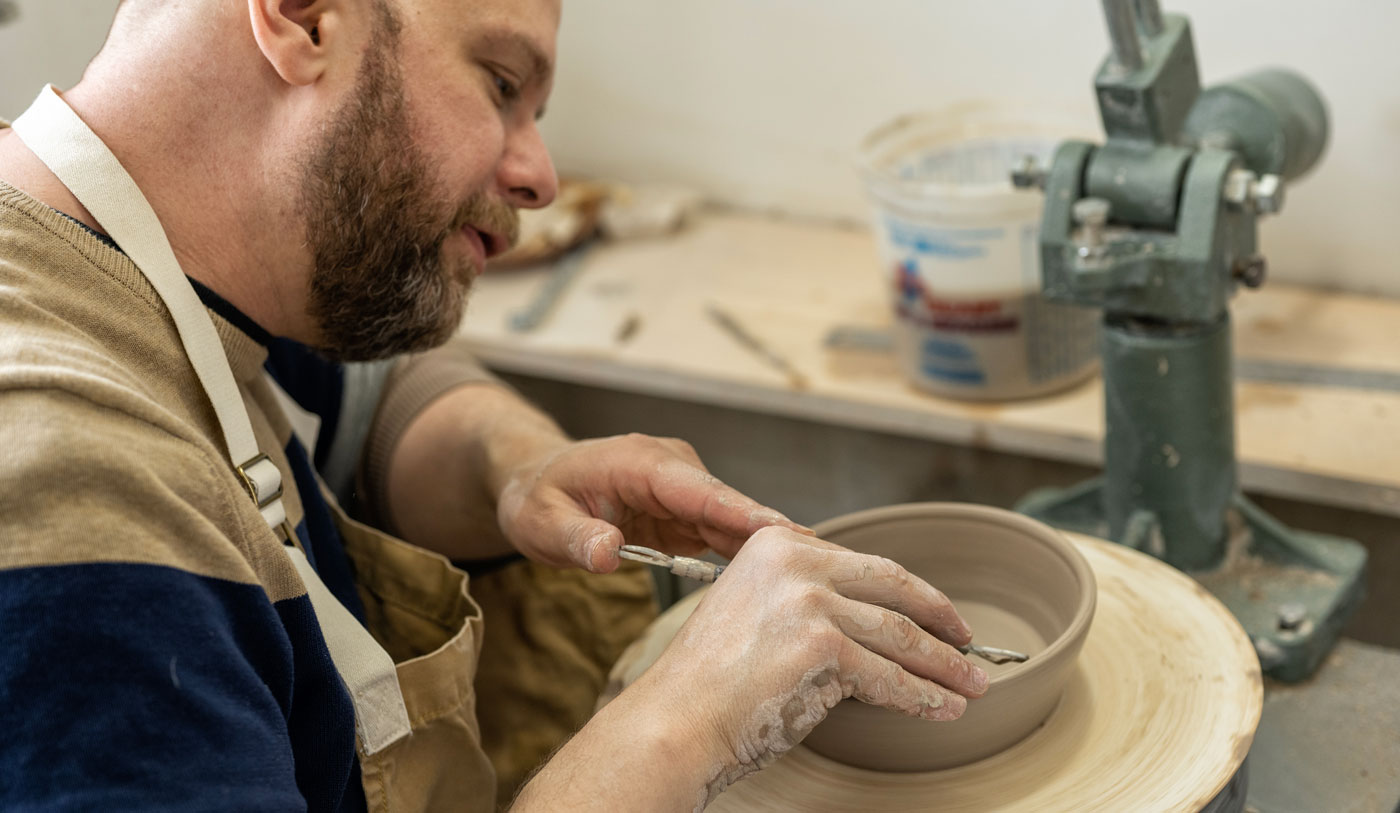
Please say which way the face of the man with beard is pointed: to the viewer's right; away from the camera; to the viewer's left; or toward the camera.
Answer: to the viewer's right

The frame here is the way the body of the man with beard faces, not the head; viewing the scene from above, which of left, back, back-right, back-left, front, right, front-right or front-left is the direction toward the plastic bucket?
front-left

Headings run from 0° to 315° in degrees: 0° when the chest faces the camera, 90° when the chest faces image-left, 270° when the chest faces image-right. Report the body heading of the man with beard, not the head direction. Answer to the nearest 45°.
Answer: approximately 270°

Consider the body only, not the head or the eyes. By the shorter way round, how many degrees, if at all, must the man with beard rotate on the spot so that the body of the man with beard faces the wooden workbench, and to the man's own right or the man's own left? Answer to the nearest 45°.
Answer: approximately 45° to the man's own left

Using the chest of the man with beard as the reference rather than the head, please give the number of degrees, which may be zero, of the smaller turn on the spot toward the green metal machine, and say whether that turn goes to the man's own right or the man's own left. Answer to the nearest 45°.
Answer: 0° — they already face it
